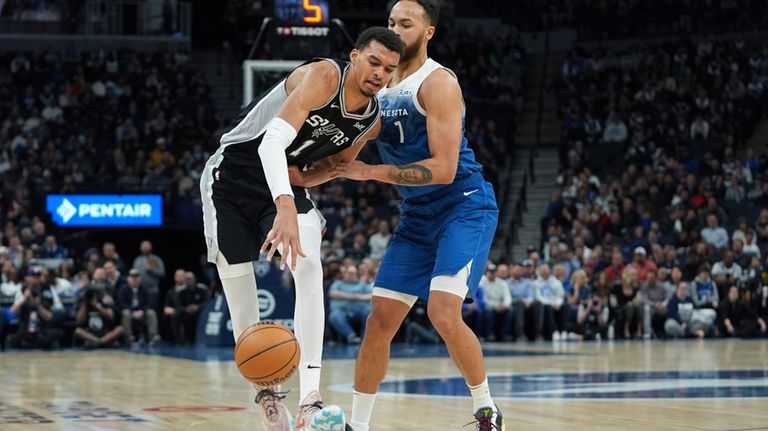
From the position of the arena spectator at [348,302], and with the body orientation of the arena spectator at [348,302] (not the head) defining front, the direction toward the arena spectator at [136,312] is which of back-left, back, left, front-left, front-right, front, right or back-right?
right

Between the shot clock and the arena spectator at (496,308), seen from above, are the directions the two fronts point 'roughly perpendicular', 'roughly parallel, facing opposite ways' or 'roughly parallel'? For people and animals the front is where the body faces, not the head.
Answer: roughly parallel

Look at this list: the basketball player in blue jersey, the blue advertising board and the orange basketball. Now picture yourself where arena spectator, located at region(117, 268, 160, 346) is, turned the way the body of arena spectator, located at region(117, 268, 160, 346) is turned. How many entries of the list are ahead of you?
2

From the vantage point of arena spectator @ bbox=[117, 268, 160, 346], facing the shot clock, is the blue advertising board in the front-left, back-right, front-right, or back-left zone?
back-left

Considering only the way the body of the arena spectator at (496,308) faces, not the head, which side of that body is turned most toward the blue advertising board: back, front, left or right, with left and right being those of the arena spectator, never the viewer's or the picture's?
right

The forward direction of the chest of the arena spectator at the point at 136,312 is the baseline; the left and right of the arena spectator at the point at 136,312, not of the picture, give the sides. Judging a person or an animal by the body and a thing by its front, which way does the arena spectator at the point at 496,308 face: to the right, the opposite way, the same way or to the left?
the same way

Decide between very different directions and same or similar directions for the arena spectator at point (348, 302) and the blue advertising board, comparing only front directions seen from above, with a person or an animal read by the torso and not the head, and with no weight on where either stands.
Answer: same or similar directions

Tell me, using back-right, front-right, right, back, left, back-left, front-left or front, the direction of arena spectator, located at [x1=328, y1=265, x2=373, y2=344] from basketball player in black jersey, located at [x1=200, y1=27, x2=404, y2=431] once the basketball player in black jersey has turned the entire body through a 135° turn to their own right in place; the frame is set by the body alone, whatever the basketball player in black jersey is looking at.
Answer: right

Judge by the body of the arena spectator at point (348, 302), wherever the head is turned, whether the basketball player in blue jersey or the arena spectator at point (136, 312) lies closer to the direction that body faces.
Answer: the basketball player in blue jersey

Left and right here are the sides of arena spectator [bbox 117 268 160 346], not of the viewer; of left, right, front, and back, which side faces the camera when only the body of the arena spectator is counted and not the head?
front

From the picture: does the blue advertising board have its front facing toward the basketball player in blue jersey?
yes

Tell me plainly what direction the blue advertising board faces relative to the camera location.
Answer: facing the viewer

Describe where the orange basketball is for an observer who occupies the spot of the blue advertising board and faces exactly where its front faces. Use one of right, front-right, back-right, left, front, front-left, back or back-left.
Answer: front

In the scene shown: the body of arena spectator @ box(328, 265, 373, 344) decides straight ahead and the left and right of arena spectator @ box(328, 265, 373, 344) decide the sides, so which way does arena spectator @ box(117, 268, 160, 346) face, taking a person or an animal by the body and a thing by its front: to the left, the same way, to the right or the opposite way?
the same way

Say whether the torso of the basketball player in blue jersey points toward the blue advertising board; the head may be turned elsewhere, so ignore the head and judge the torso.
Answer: no

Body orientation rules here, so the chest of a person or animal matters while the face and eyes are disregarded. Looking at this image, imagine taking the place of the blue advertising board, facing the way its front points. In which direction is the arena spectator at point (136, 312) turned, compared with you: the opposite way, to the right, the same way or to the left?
the same way

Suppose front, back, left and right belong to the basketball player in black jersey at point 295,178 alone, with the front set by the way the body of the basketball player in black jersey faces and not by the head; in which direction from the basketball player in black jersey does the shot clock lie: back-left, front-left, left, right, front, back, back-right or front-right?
back-left

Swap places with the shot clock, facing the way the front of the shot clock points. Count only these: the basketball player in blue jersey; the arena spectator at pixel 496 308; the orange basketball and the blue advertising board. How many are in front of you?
2

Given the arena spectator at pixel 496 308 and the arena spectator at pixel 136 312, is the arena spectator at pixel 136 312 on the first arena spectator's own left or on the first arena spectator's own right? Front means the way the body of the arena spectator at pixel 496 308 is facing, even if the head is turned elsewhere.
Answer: on the first arena spectator's own right

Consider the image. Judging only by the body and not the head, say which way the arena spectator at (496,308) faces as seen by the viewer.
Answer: toward the camera
